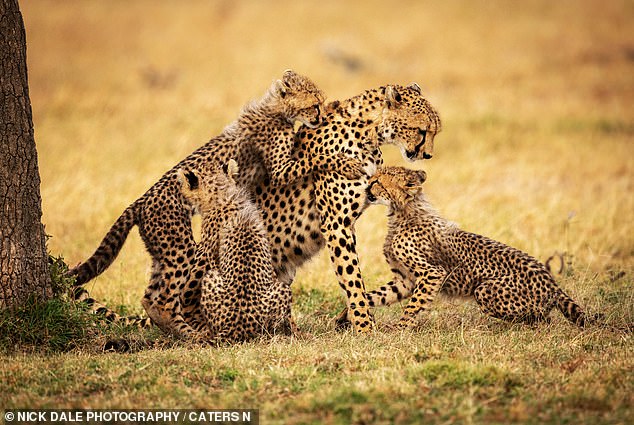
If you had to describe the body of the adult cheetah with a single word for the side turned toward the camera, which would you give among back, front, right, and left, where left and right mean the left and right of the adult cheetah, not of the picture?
right

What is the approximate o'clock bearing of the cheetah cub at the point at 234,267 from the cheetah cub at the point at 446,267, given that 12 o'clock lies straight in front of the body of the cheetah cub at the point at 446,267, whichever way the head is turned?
the cheetah cub at the point at 234,267 is roughly at 11 o'clock from the cheetah cub at the point at 446,267.

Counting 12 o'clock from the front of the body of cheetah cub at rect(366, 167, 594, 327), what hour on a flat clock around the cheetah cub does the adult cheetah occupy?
The adult cheetah is roughly at 12 o'clock from the cheetah cub.

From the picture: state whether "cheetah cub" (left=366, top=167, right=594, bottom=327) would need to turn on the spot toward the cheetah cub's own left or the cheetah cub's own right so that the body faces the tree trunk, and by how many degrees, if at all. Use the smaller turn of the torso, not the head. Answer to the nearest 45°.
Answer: approximately 45° to the cheetah cub's own left

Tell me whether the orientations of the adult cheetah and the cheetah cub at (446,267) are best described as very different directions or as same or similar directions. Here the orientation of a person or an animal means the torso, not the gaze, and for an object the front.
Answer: very different directions

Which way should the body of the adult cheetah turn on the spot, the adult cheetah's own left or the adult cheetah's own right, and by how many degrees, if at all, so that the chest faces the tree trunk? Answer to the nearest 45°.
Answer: approximately 135° to the adult cheetah's own right

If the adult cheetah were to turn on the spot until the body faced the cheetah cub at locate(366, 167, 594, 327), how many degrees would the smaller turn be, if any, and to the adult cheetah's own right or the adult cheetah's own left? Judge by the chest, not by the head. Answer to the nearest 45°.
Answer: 0° — it already faces it

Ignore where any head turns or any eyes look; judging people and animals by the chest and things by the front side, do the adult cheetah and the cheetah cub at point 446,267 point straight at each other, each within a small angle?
yes

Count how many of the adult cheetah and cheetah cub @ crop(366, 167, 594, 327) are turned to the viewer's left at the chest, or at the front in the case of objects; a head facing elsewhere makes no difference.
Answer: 1

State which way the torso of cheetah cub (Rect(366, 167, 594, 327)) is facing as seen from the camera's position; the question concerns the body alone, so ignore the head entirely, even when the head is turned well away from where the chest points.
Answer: to the viewer's left
